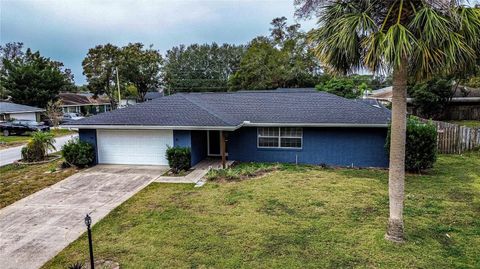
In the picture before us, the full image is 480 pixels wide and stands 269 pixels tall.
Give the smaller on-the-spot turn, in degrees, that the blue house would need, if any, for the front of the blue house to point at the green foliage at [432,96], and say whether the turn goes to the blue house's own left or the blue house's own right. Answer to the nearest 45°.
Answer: approximately 135° to the blue house's own left

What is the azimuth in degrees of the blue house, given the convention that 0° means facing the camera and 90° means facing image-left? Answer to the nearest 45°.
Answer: approximately 0°

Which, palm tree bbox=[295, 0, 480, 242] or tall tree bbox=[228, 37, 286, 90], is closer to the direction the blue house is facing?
the palm tree

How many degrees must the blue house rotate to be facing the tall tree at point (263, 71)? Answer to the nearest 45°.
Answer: approximately 180°

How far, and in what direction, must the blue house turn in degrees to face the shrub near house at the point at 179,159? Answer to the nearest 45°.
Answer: approximately 90° to its right

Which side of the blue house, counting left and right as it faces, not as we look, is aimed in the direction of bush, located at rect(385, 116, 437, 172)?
left

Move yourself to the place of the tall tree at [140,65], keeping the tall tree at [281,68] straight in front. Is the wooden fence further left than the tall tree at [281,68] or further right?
right

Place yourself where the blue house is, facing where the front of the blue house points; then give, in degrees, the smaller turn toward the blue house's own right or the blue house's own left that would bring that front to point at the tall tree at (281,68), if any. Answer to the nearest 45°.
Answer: approximately 180°

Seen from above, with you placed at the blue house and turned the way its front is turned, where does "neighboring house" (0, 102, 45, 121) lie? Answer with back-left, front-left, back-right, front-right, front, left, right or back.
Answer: back-right

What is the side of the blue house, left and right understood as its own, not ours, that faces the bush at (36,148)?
right

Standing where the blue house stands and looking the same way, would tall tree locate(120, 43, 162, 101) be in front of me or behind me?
behind

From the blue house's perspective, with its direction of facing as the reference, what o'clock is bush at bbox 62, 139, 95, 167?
The bush is roughly at 3 o'clock from the blue house.

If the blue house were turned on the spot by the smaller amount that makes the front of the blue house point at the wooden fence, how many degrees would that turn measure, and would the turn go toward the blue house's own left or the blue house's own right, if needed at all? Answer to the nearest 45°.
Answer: approximately 90° to the blue house's own left
